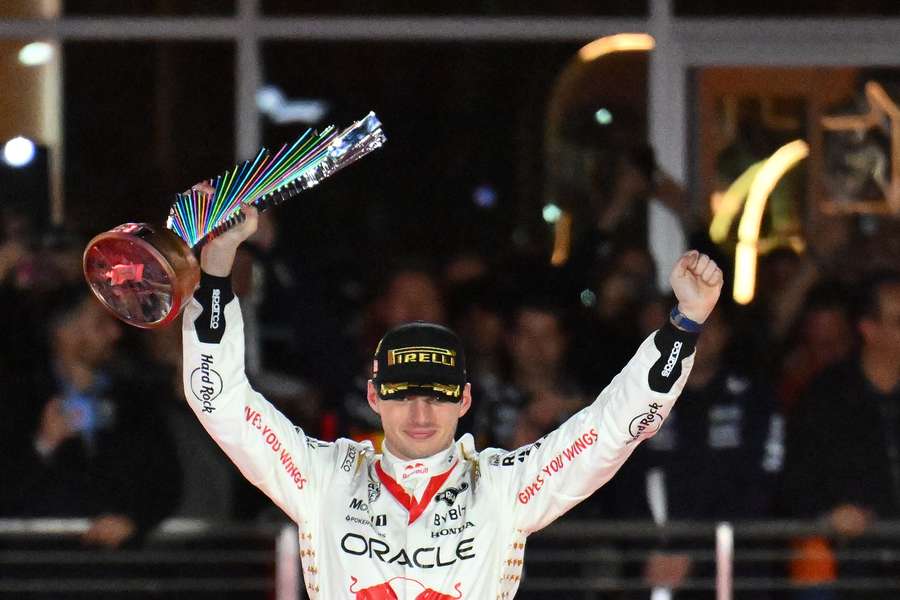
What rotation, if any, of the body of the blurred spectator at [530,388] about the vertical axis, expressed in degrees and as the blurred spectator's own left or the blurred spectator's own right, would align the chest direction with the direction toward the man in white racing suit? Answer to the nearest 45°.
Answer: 0° — they already face them

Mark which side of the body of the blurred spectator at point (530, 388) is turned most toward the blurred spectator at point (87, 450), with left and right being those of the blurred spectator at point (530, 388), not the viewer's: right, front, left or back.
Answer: right

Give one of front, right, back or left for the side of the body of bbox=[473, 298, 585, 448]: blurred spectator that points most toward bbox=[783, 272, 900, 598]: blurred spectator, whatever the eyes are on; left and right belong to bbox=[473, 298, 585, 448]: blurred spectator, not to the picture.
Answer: left

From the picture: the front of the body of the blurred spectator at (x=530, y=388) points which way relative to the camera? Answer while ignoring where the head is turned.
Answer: toward the camera

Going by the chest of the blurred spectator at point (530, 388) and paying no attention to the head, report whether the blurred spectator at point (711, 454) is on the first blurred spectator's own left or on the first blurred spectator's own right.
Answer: on the first blurred spectator's own left

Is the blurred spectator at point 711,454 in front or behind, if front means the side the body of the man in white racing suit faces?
behind

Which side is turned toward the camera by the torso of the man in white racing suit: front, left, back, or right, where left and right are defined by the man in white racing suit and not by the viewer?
front

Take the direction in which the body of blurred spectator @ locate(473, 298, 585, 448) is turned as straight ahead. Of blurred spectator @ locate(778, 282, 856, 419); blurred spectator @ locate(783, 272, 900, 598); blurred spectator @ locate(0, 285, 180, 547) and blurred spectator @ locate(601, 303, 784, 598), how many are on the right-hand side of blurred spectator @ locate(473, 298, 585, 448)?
1

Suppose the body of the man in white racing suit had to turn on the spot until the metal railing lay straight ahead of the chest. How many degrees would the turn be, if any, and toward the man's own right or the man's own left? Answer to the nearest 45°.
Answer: approximately 180°
